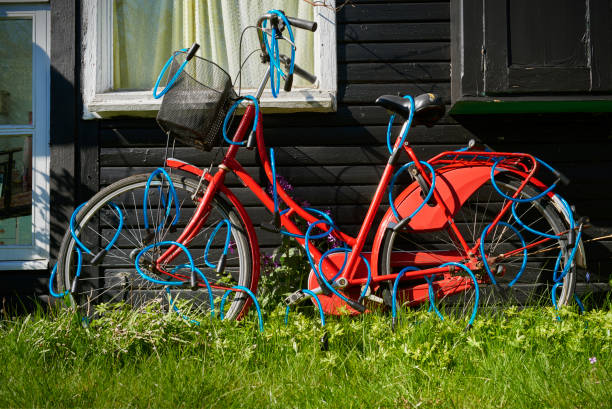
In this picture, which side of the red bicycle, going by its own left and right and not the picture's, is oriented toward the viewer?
left

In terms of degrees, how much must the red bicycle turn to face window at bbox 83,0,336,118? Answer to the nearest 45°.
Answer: approximately 45° to its right

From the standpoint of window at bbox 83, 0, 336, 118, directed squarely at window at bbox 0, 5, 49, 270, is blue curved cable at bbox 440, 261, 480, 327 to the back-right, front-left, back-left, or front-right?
back-left
